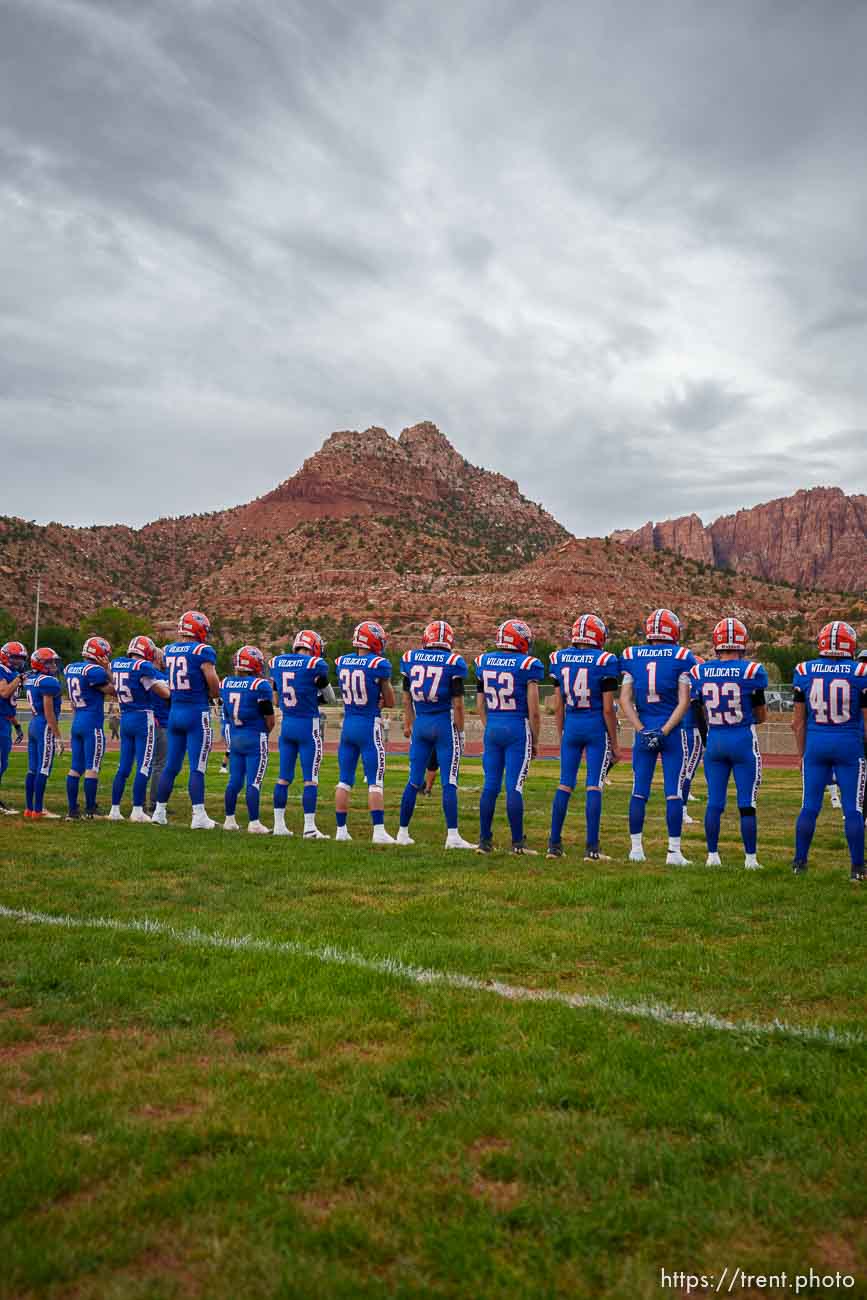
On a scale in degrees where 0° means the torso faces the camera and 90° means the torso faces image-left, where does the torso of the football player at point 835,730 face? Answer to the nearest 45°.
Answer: approximately 180°

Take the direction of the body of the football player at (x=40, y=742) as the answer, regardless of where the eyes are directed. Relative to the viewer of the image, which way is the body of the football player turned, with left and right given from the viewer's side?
facing away from the viewer and to the right of the viewer

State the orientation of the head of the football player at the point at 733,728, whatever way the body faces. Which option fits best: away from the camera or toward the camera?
away from the camera

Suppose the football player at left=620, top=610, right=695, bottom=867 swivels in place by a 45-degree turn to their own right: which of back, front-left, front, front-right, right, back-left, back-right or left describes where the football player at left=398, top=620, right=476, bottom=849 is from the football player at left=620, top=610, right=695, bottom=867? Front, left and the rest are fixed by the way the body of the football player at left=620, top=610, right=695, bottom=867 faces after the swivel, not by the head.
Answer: back-left

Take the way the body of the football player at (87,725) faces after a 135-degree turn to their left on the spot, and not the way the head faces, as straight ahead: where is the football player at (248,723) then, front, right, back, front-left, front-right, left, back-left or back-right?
back-left

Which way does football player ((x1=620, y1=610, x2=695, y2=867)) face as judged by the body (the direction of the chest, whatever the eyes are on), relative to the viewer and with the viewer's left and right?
facing away from the viewer

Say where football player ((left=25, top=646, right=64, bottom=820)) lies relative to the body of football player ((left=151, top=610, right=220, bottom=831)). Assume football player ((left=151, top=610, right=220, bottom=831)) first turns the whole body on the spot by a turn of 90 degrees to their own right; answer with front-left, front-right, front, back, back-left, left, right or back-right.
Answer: back

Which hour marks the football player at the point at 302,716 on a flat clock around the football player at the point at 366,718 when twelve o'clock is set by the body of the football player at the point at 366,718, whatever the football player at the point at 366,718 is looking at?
the football player at the point at 302,716 is roughly at 9 o'clock from the football player at the point at 366,718.

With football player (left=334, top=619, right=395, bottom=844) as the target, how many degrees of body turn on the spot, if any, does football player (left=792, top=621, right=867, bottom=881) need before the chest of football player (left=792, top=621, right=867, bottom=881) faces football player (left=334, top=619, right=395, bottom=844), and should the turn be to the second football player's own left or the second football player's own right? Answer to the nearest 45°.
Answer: approximately 90° to the second football player's own left

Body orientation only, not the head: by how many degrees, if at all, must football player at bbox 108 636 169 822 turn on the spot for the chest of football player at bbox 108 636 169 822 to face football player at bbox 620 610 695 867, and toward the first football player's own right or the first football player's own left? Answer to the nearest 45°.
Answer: approximately 90° to the first football player's own right

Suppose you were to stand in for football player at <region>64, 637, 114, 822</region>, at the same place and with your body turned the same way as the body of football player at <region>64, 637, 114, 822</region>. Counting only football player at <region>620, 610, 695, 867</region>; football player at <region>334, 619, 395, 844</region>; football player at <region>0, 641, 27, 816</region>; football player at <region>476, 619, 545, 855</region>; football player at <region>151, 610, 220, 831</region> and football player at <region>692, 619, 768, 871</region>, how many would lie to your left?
1

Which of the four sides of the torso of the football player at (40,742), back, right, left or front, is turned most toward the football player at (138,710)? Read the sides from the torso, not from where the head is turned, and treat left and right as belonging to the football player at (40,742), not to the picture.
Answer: right

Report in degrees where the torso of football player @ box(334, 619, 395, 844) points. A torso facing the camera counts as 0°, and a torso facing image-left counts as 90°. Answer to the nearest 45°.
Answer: approximately 225°

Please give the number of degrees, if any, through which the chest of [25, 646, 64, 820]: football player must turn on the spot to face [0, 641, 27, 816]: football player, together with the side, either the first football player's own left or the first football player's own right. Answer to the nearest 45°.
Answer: approximately 45° to the first football player's own left

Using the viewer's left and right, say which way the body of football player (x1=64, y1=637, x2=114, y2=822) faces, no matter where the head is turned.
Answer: facing away from the viewer and to the right of the viewer

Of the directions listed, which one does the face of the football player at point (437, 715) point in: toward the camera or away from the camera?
away from the camera

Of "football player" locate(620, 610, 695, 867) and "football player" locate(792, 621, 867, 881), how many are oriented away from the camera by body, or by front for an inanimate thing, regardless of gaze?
2

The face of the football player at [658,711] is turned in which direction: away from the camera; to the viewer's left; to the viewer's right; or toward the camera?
away from the camera

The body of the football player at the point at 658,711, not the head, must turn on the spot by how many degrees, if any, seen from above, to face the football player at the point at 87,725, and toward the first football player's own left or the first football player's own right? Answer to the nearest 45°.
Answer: approximately 90° to the first football player's own left

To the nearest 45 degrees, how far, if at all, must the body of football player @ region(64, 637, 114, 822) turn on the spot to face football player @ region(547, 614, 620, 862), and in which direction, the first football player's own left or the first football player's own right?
approximately 90° to the first football player's own right
